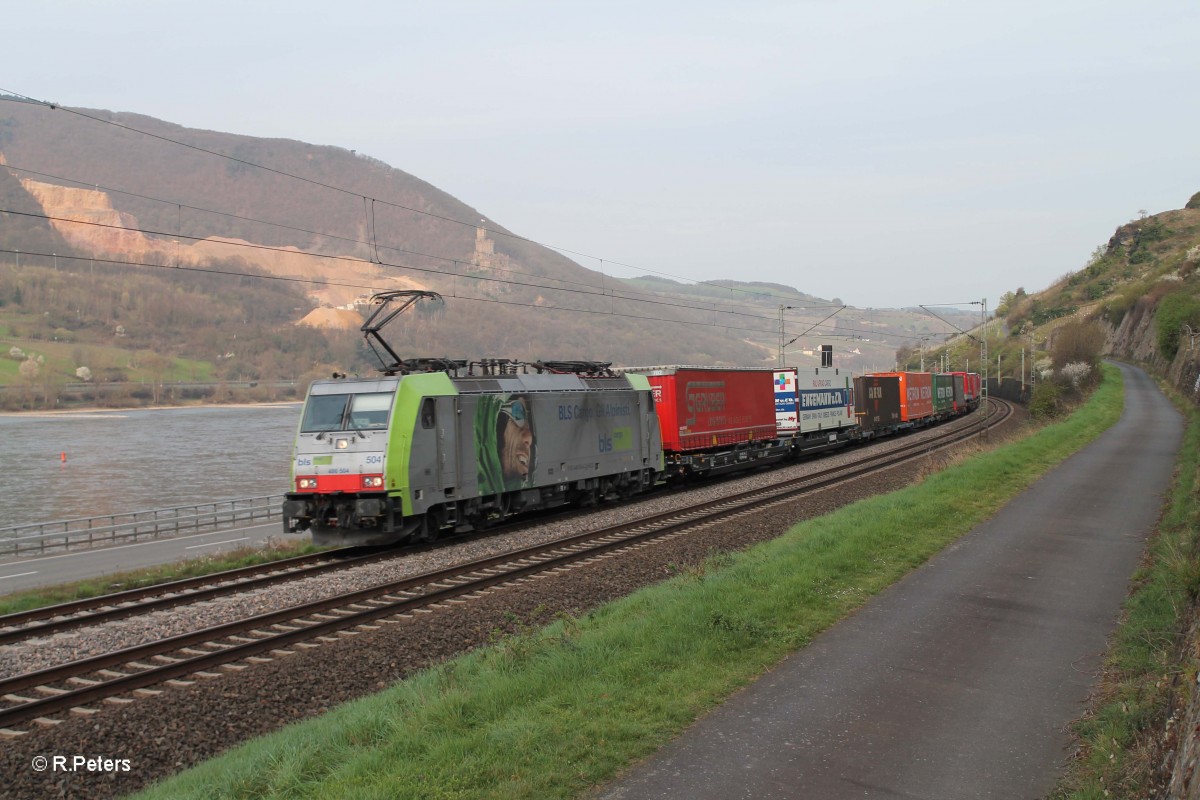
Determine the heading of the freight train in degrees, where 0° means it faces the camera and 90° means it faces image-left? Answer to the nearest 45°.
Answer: approximately 45°

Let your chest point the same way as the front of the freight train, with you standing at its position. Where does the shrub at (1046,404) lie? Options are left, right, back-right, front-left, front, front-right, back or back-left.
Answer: back
